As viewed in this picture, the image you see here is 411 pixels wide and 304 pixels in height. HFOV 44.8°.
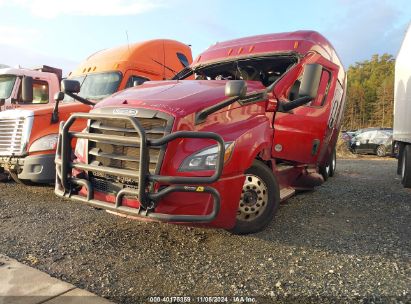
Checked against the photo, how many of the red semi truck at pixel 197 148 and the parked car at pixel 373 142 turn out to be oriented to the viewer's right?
0

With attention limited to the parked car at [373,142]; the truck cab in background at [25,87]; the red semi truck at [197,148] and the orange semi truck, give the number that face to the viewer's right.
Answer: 0

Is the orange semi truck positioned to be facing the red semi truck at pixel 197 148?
no

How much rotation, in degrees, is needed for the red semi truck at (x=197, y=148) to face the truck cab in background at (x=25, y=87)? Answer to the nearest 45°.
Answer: approximately 90° to its right

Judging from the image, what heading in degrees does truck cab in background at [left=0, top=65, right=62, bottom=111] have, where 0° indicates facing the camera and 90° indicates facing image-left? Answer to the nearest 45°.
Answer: approximately 45°

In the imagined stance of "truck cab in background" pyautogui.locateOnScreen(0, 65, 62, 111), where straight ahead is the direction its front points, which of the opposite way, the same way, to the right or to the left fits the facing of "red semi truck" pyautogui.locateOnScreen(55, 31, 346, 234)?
the same way

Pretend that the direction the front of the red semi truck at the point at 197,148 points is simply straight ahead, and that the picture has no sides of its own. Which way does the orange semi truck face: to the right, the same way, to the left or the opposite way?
the same way

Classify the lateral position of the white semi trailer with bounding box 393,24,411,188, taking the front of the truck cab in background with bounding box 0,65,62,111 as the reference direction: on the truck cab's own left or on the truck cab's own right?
on the truck cab's own left

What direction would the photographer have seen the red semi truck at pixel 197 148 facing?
facing the viewer and to the left of the viewer

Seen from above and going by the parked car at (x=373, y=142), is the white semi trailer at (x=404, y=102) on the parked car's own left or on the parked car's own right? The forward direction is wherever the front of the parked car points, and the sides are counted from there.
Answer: on the parked car's own left

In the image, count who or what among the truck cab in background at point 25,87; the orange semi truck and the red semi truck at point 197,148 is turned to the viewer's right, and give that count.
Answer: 0

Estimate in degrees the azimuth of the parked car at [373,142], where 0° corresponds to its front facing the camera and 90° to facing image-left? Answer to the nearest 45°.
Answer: approximately 45°

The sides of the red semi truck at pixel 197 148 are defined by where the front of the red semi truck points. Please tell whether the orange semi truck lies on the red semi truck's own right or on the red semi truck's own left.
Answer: on the red semi truck's own right

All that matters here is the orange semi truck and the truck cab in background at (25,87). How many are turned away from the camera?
0

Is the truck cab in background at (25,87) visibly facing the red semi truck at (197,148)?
no
